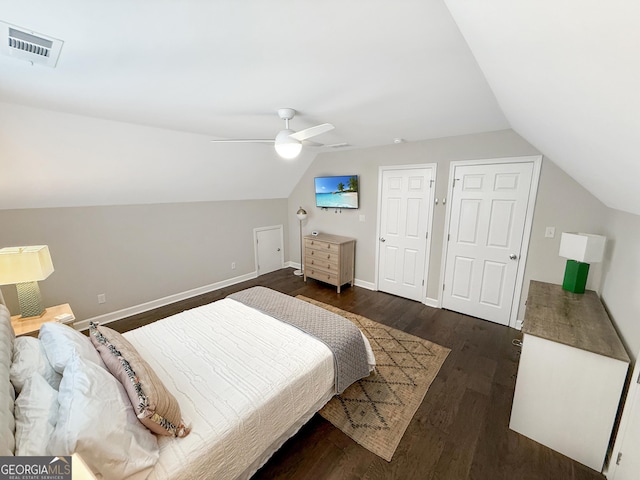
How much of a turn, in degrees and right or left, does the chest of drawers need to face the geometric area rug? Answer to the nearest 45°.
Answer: approximately 45° to its left

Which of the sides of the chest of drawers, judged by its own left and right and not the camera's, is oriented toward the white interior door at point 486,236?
left

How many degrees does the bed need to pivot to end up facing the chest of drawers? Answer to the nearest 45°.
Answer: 0° — it already faces it

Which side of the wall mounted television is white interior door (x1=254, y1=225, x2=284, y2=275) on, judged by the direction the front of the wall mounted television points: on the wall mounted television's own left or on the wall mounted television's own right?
on the wall mounted television's own right

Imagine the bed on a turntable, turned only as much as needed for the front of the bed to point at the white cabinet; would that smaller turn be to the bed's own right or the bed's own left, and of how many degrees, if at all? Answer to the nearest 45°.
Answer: approximately 90° to the bed's own right

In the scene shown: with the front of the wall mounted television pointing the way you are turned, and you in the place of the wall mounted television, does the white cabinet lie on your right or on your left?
on your left

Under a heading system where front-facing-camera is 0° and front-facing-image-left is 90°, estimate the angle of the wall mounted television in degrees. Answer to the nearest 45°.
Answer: approximately 45°

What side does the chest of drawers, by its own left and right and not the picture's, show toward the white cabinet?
left

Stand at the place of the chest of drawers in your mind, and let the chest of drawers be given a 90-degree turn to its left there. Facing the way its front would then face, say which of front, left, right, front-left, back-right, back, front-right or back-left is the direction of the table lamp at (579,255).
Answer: front

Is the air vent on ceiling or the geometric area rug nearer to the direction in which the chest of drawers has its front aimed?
the air vent on ceiling

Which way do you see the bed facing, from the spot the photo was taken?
facing away from the viewer and to the right of the viewer

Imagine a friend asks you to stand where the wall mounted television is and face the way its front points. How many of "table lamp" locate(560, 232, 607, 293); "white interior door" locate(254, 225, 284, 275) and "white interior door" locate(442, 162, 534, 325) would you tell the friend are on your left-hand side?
2
